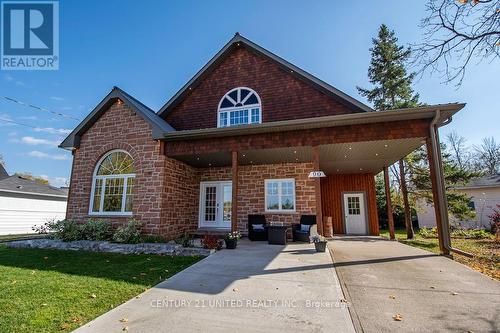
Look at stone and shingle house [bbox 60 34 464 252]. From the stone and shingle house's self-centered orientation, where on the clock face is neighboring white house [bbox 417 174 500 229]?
The neighboring white house is roughly at 8 o'clock from the stone and shingle house.

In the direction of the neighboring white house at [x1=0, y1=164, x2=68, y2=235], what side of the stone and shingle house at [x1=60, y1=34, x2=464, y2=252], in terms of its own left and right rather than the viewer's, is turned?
right

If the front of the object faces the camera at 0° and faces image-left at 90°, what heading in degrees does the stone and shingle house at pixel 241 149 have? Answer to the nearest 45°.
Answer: approximately 0°

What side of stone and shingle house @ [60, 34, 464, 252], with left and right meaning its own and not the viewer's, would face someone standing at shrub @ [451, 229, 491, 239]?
left

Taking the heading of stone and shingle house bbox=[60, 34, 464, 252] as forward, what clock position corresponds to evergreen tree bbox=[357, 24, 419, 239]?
The evergreen tree is roughly at 8 o'clock from the stone and shingle house.
